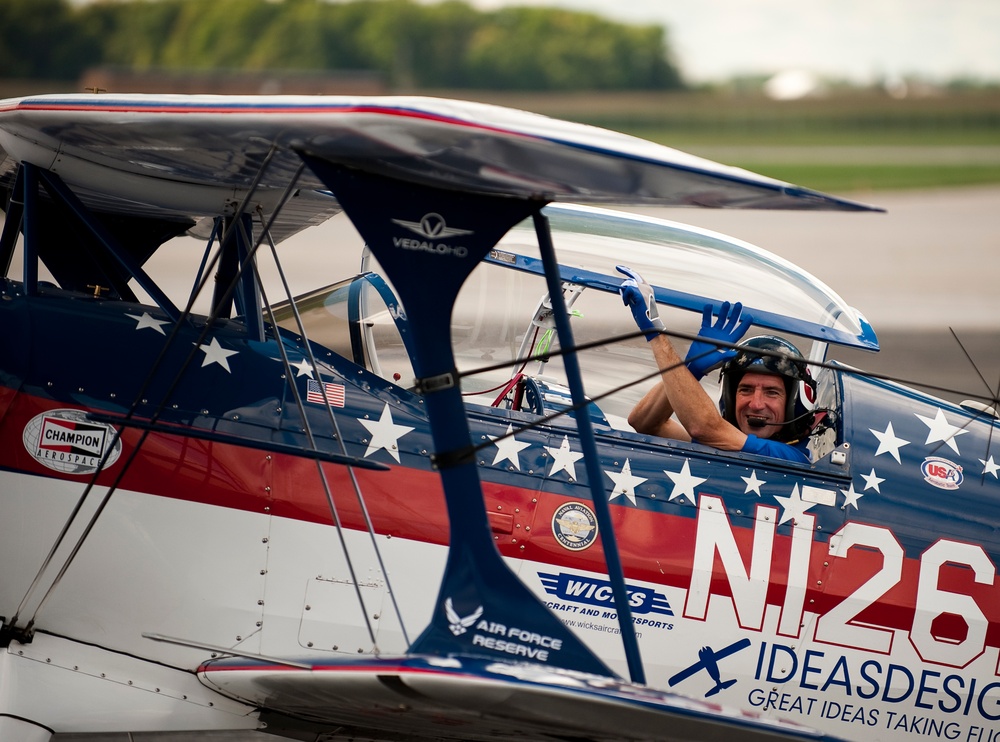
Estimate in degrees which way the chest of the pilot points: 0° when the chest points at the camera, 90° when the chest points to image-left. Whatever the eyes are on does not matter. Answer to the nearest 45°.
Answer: approximately 45°
